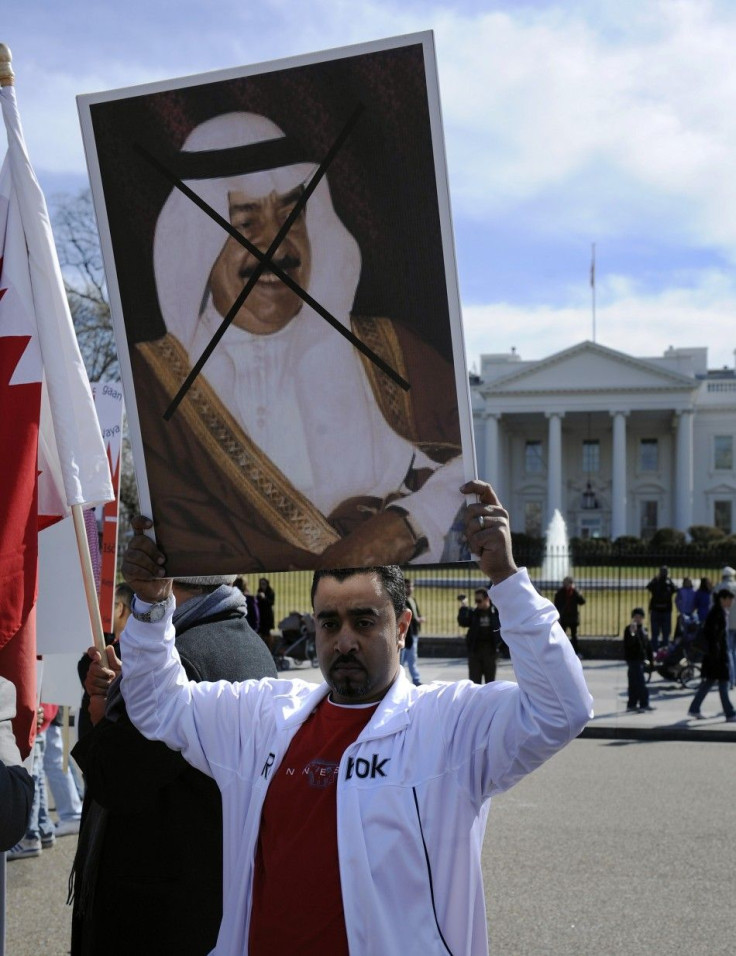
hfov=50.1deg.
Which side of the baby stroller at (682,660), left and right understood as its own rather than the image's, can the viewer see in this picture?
left

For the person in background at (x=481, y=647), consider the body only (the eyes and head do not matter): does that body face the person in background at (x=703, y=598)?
no

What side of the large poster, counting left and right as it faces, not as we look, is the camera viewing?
front

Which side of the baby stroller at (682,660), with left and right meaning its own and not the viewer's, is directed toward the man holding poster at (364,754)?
left

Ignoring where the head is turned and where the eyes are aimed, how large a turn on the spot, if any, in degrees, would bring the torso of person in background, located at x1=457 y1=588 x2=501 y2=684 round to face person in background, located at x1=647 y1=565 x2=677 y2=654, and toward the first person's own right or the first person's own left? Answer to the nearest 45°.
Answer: approximately 135° to the first person's own left

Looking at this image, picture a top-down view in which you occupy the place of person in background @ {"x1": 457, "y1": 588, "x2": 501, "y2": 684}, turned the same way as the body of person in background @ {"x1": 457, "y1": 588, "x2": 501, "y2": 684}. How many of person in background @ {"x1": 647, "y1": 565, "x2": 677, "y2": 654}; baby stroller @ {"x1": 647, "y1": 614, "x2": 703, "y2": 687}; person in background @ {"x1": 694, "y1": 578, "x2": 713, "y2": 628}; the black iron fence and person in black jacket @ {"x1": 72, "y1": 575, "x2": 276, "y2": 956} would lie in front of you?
1

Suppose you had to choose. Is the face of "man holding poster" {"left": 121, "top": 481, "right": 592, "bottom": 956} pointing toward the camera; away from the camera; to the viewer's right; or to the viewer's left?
toward the camera

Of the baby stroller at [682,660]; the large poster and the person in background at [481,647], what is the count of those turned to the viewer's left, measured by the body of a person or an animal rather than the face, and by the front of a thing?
1

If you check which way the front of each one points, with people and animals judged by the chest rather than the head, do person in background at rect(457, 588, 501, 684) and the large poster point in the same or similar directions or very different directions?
same or similar directions

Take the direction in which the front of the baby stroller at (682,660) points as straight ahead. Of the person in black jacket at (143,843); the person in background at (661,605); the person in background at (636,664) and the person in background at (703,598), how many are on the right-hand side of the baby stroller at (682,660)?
2
